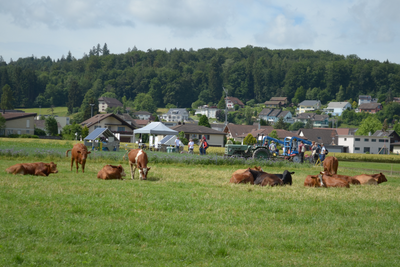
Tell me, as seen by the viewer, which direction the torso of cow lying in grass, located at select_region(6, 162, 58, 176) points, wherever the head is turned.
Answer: to the viewer's right

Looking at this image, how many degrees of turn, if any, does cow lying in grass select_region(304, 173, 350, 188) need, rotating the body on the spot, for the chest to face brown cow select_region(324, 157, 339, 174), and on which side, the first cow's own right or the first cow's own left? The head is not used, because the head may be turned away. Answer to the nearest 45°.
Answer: approximately 90° to the first cow's own right

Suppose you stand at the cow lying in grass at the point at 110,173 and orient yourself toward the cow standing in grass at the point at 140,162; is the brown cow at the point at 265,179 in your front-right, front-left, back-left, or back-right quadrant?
front-right

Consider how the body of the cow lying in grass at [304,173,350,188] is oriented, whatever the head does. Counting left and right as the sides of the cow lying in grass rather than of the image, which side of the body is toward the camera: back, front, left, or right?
left

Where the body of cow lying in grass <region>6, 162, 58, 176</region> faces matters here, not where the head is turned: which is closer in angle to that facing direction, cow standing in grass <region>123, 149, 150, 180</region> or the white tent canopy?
the cow standing in grass

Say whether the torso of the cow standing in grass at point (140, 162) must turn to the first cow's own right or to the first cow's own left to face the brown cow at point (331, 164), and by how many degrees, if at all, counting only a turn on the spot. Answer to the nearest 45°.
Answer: approximately 45° to the first cow's own left

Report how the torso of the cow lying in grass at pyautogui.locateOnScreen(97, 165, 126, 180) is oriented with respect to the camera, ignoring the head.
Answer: to the viewer's right
